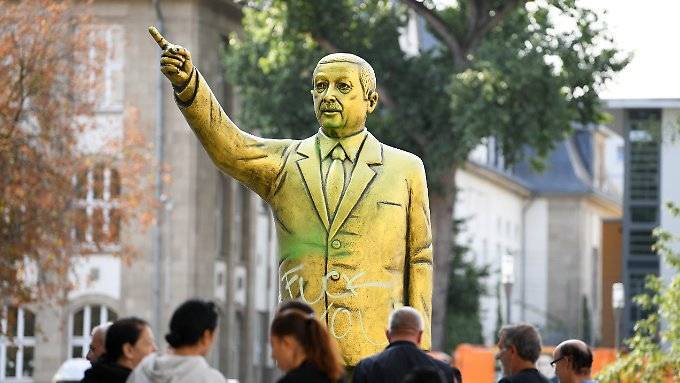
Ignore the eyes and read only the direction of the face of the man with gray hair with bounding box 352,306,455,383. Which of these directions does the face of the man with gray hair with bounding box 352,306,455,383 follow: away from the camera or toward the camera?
away from the camera

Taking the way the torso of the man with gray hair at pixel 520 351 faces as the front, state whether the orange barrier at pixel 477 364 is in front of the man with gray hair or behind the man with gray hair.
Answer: in front

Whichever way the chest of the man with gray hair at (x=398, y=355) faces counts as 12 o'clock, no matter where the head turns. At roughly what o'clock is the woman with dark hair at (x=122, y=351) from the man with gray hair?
The woman with dark hair is roughly at 9 o'clock from the man with gray hair.

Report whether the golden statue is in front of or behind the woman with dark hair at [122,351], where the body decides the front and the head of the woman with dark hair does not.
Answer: in front

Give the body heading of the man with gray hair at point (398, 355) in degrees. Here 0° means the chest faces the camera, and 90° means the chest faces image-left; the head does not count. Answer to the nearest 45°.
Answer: approximately 180°

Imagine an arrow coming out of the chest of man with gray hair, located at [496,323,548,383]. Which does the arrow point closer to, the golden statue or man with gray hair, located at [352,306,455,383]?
the golden statue
